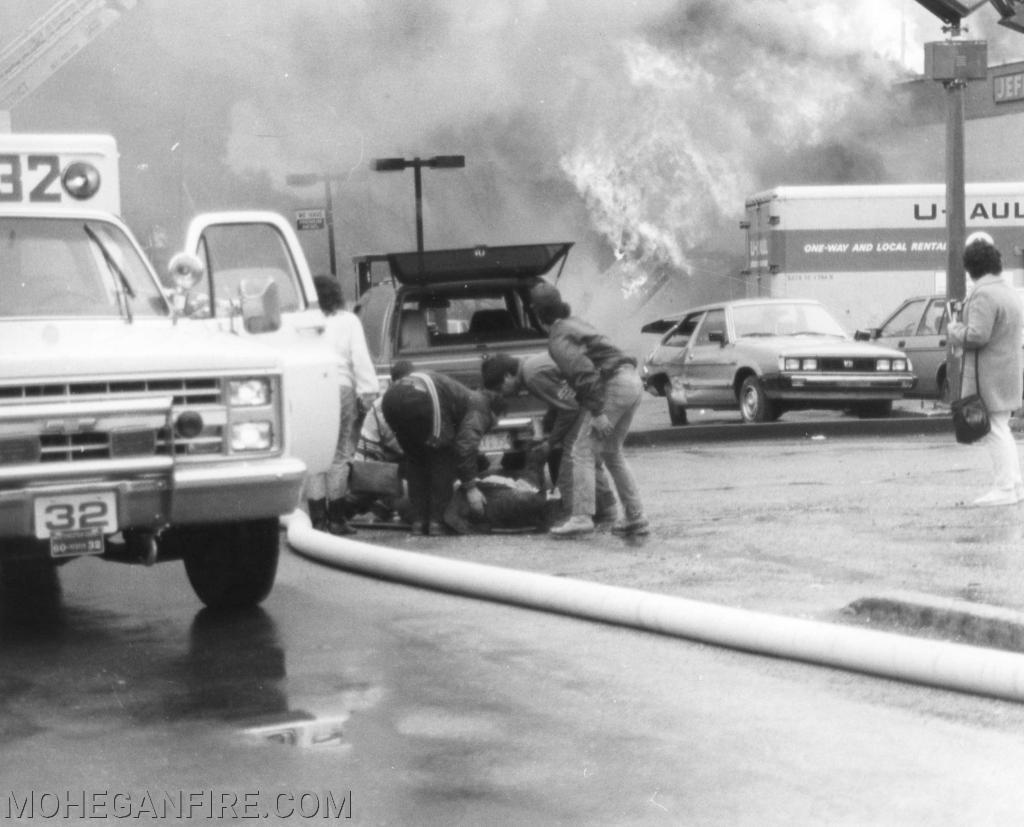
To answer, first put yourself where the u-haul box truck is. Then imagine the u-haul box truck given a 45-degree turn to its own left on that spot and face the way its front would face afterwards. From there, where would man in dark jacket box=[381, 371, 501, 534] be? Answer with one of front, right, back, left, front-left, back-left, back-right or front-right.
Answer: back-right

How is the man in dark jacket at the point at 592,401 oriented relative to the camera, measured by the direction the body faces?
to the viewer's left

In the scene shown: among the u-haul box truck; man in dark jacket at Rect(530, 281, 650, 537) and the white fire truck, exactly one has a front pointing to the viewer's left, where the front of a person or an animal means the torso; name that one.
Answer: the man in dark jacket

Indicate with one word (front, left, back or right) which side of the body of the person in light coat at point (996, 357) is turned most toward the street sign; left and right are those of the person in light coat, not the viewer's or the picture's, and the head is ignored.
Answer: front

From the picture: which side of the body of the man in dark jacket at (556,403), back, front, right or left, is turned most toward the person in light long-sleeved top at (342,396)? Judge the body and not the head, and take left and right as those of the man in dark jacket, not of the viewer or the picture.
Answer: front

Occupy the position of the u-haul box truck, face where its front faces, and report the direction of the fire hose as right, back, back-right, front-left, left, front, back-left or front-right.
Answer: right

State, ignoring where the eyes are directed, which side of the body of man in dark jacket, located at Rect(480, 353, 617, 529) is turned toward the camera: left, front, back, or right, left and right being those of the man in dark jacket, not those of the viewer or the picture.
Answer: left

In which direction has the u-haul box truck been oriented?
to the viewer's right

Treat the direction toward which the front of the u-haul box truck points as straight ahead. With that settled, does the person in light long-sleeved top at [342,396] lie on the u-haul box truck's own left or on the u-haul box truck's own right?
on the u-haul box truck's own right

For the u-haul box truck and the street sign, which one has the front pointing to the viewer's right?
the u-haul box truck

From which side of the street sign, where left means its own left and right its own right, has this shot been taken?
front

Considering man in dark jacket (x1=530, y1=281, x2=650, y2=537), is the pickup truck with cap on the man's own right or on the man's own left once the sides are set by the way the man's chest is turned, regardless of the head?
on the man's own right

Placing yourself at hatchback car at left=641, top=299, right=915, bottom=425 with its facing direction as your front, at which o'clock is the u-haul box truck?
The u-haul box truck is roughly at 8 o'clock from the hatchback car.

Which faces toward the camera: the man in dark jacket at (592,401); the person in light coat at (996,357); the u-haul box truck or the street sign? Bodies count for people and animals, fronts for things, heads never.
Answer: the street sign

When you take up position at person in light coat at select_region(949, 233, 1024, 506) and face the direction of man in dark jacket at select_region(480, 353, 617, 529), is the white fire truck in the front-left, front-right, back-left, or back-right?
front-left

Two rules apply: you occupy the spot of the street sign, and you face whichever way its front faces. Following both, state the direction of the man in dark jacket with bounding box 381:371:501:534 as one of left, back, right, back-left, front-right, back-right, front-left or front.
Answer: front

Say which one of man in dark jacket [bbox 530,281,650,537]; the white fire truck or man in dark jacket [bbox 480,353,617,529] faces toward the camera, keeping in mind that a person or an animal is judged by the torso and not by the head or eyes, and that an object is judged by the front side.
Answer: the white fire truck

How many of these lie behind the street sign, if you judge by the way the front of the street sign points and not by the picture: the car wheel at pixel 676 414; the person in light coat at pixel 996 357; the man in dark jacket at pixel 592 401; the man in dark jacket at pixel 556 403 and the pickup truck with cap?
0
